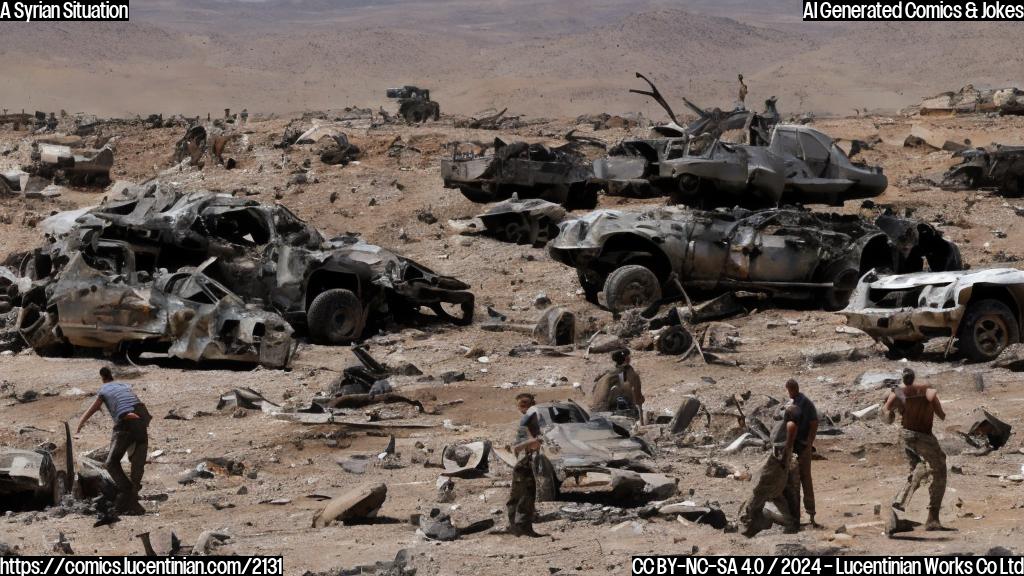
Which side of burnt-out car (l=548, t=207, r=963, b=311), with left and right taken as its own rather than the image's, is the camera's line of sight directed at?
left

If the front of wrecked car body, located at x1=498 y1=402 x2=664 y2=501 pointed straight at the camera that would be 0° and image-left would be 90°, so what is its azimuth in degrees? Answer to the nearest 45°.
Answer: approximately 315°

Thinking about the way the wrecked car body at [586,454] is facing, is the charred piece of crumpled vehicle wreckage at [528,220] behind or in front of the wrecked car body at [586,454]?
behind
